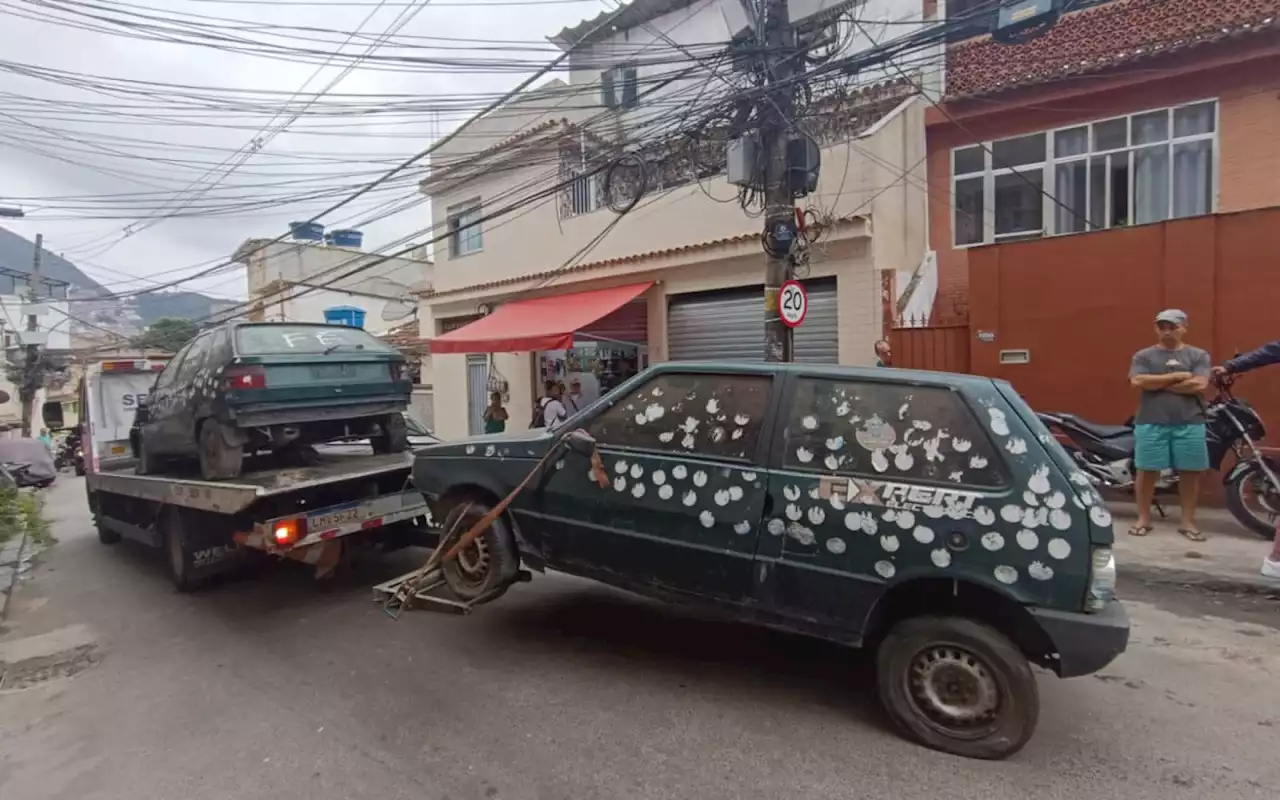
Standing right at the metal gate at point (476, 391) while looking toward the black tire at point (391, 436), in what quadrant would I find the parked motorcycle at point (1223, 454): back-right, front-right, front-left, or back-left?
front-left

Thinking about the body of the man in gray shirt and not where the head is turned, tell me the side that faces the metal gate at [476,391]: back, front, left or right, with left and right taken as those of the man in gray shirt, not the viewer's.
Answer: right

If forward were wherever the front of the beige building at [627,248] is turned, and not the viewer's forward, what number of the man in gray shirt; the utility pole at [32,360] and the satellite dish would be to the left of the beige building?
1

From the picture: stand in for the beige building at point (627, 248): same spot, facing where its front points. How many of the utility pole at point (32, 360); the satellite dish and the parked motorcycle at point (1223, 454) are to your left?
1

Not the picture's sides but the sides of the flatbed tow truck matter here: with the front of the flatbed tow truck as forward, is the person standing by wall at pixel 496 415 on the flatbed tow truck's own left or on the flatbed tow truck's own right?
on the flatbed tow truck's own right

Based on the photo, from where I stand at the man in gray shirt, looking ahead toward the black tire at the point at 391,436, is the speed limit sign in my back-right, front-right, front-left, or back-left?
front-right

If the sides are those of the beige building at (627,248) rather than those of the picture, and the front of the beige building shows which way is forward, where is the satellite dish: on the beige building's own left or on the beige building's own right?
on the beige building's own right

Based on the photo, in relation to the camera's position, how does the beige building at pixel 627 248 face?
facing the viewer and to the left of the viewer

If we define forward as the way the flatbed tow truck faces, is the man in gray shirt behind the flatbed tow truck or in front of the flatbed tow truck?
behind

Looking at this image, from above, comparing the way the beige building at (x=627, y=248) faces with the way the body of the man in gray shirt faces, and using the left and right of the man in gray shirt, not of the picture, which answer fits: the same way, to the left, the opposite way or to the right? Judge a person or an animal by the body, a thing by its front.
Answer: the same way

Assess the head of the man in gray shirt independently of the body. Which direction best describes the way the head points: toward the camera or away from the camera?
toward the camera

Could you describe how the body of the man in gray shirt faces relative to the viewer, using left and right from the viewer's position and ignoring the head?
facing the viewer

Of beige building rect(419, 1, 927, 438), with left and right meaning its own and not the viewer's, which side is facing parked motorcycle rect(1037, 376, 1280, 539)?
left

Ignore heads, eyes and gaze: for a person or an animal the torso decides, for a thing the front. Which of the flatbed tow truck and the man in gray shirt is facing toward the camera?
the man in gray shirt

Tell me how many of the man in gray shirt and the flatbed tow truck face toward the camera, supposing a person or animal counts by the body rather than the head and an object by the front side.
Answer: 1

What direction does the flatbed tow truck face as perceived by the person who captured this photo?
facing away from the viewer and to the left of the viewer

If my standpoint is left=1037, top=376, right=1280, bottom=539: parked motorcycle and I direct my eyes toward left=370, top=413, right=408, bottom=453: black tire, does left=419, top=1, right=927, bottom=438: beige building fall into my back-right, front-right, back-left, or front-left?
front-right
